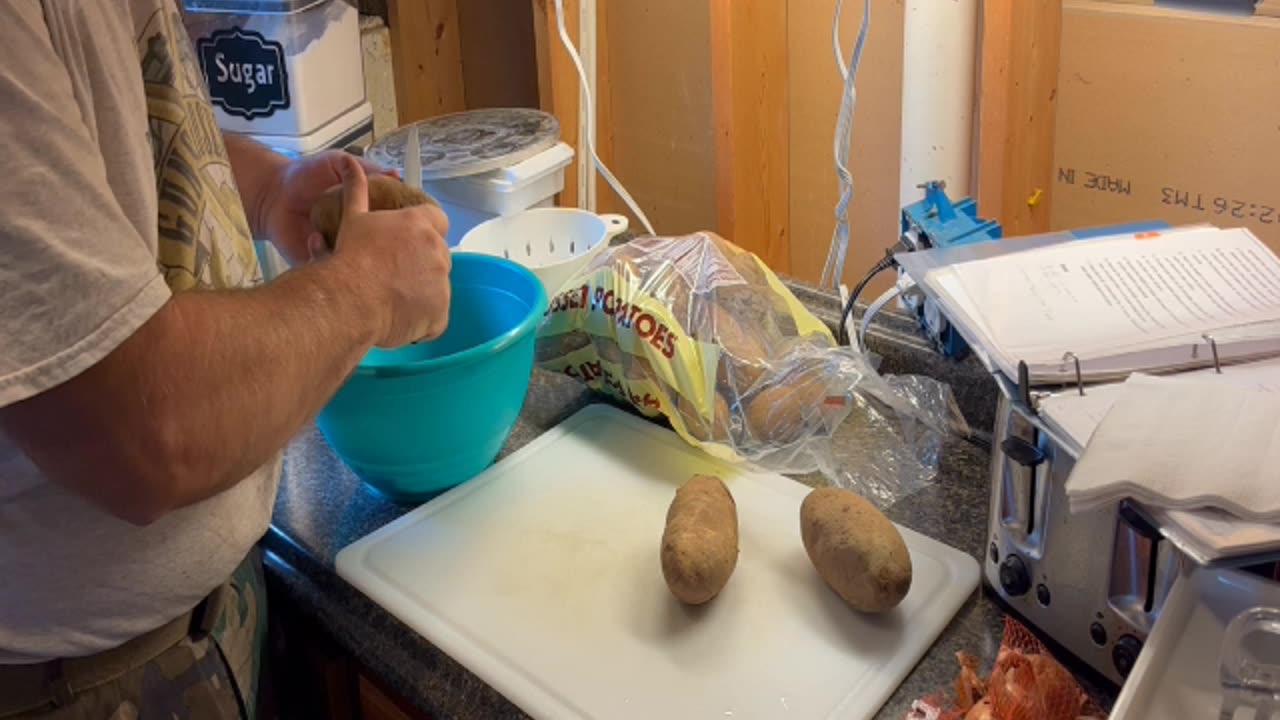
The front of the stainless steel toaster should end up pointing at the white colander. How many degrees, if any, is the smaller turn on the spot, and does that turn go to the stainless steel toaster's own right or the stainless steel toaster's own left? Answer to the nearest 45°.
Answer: approximately 90° to the stainless steel toaster's own right

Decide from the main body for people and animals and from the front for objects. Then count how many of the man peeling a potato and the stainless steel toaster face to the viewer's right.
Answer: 1

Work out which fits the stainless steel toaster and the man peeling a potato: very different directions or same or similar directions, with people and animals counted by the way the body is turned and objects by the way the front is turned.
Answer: very different directions

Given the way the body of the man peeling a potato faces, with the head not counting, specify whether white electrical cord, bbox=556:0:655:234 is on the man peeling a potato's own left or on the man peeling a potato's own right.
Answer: on the man peeling a potato's own left

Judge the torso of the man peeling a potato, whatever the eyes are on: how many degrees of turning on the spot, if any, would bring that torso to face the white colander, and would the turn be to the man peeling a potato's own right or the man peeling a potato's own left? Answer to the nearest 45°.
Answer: approximately 45° to the man peeling a potato's own left

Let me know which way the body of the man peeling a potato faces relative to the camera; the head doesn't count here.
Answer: to the viewer's right

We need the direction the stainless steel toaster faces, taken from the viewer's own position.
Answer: facing the viewer and to the left of the viewer
